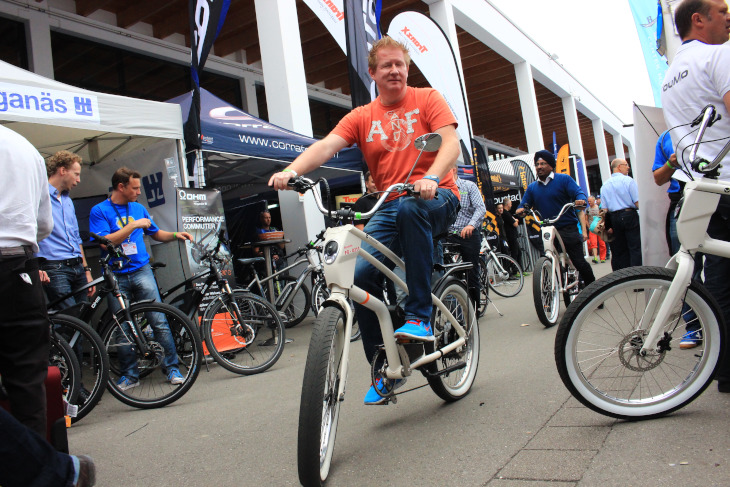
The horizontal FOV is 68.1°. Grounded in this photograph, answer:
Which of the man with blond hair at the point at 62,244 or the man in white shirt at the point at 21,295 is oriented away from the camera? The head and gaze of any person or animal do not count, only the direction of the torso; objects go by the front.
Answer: the man in white shirt

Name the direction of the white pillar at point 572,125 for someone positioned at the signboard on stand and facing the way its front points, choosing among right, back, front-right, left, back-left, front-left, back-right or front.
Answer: back-left

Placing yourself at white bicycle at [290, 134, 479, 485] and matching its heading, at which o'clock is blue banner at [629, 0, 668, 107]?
The blue banner is roughly at 6 o'clock from the white bicycle.

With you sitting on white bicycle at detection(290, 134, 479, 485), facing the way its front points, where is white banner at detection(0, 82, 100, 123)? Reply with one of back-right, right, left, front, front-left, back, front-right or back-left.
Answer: right

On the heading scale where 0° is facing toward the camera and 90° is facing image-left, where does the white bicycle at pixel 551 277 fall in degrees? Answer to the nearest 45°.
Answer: approximately 45°

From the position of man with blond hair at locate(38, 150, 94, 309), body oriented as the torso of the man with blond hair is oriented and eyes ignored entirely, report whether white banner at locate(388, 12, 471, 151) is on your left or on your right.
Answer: on your left

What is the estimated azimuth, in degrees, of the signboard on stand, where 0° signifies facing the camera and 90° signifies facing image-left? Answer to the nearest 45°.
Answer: approximately 0°
